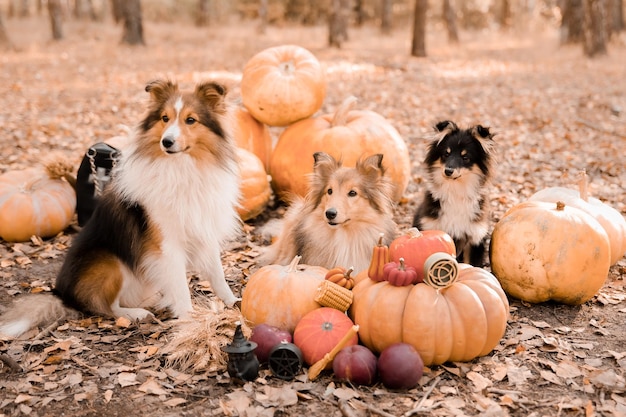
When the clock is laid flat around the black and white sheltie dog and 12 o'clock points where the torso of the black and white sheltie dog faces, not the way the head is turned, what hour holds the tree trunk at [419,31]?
The tree trunk is roughly at 6 o'clock from the black and white sheltie dog.

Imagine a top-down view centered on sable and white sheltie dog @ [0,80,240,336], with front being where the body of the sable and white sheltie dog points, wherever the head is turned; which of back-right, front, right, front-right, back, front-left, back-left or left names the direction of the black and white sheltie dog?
front-left

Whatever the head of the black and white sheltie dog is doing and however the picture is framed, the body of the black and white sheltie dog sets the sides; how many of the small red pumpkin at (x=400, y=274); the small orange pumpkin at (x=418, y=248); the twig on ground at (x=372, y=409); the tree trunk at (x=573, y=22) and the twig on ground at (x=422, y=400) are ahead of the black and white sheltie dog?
4

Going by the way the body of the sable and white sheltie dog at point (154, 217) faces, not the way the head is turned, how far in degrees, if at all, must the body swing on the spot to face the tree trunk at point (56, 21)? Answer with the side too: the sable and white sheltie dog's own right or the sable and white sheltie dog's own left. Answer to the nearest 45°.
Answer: approximately 135° to the sable and white sheltie dog's own left

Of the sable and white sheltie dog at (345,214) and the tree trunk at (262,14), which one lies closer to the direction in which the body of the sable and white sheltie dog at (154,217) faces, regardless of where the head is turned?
the sable and white sheltie dog

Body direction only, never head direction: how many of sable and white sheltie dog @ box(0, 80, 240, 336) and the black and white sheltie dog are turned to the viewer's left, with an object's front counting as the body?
0

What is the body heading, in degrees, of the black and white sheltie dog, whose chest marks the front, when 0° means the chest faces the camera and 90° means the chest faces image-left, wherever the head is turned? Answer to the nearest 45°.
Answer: approximately 0°

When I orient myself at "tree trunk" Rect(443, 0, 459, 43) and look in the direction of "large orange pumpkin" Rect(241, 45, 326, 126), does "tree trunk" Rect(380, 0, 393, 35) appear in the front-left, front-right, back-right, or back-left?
back-right

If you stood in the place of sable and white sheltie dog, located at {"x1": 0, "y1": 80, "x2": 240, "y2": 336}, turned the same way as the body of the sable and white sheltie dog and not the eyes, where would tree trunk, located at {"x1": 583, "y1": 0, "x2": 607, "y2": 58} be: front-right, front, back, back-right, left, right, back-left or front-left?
left

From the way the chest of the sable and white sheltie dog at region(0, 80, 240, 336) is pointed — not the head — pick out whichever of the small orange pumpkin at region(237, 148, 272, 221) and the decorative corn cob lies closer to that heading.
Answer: the decorative corn cob

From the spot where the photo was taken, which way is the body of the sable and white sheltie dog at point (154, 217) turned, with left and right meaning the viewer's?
facing the viewer and to the right of the viewer

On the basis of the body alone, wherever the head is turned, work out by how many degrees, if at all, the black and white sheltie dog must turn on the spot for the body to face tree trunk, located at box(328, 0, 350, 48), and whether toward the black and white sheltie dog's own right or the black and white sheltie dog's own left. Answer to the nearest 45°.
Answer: approximately 180°
